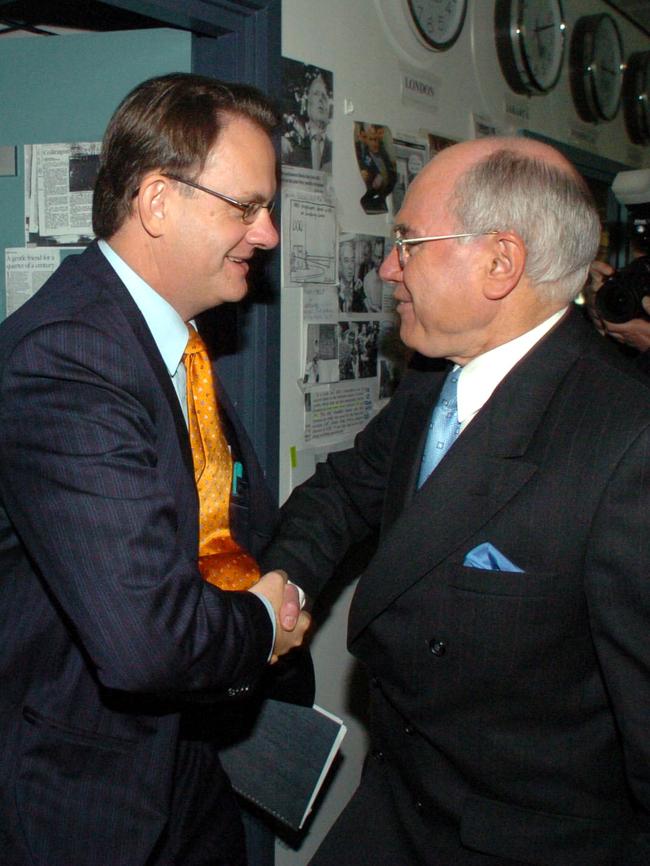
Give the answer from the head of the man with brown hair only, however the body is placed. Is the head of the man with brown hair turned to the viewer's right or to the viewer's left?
to the viewer's right

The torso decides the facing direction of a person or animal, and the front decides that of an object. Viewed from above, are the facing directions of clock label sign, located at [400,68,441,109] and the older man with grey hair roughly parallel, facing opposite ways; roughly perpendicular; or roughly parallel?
roughly perpendicular

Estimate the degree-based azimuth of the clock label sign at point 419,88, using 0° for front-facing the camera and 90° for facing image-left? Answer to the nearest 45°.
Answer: approximately 315°

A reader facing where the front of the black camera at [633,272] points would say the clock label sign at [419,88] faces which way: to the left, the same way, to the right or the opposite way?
to the left

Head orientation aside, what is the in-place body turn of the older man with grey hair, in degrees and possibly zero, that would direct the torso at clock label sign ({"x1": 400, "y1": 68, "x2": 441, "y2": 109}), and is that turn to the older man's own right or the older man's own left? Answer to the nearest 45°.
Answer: approximately 135° to the older man's own right

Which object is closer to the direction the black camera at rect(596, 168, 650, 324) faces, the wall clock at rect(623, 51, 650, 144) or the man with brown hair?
the man with brown hair

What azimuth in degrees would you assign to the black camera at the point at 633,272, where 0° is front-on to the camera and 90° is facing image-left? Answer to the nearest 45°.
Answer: approximately 45°

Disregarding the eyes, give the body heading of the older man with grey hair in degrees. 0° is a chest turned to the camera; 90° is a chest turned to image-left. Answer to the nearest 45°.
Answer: approximately 45°

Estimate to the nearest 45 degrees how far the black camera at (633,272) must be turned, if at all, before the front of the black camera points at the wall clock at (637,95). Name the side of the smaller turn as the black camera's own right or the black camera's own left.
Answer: approximately 135° to the black camera's own right
